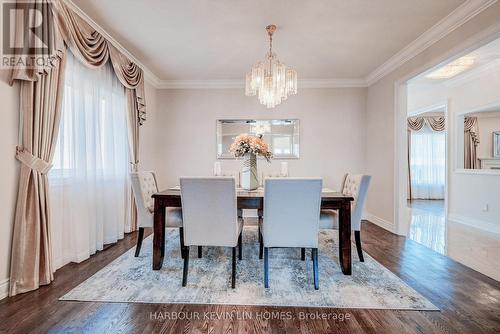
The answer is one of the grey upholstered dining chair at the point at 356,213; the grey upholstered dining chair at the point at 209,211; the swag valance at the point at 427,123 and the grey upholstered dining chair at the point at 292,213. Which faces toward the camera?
the swag valance

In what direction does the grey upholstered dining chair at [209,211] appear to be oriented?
away from the camera

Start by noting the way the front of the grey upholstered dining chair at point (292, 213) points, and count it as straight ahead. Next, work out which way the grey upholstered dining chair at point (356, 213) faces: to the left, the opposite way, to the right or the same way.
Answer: to the left

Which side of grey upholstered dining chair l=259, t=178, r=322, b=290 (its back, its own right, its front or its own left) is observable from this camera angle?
back

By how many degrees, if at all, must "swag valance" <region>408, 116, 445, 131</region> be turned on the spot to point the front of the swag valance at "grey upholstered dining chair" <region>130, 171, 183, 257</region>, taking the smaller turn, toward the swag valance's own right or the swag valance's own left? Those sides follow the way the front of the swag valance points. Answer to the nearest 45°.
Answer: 0° — it already faces it

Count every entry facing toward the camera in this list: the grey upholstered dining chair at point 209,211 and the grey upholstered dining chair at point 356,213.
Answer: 0

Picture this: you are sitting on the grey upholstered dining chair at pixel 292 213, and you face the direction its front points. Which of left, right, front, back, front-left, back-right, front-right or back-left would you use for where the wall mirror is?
front

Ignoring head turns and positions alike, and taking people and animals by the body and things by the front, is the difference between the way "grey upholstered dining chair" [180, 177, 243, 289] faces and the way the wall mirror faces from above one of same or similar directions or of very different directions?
very different directions

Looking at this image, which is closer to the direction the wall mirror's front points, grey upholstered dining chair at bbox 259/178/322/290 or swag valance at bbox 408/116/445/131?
the grey upholstered dining chair

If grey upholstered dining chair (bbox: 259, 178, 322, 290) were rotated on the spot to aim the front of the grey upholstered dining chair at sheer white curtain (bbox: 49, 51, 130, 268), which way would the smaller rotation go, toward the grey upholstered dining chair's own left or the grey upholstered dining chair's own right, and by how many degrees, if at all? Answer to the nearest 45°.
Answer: approximately 90° to the grey upholstered dining chair's own left

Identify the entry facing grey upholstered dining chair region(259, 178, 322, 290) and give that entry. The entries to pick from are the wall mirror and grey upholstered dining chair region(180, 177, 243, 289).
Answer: the wall mirror

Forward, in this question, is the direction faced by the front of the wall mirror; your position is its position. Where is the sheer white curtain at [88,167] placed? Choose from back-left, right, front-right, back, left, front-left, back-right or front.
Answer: front-right

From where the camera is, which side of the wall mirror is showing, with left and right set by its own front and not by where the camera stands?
front

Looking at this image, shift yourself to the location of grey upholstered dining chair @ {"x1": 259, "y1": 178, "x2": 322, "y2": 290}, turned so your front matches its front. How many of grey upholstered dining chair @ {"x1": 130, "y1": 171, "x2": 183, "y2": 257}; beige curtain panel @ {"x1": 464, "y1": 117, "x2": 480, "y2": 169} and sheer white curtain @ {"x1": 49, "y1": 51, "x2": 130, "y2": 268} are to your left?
2

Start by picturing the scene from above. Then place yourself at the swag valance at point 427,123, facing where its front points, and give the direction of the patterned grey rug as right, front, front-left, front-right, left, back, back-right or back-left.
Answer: front

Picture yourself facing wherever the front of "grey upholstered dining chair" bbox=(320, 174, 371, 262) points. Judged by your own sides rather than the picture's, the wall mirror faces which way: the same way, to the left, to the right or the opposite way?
to the left

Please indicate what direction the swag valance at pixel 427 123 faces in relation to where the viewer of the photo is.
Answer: facing the viewer

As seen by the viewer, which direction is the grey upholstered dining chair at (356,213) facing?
to the viewer's left

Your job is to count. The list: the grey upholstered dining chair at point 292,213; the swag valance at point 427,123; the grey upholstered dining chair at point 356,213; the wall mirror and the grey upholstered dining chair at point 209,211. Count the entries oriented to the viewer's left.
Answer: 1
